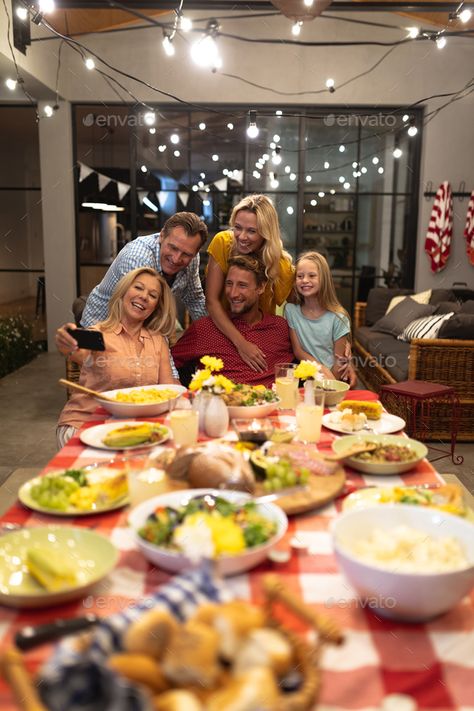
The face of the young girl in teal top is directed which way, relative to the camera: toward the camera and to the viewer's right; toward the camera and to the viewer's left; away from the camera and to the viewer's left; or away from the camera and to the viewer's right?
toward the camera and to the viewer's left

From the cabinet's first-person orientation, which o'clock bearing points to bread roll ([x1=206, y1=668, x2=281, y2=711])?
The bread roll is roughly at 12 o'clock from the cabinet.

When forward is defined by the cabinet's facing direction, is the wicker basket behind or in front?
in front

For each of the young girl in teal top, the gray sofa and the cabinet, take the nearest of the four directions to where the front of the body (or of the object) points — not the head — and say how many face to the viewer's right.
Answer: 0

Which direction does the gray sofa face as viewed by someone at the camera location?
facing the viewer and to the left of the viewer

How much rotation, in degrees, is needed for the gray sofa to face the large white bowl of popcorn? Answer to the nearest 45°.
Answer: approximately 45° to its left

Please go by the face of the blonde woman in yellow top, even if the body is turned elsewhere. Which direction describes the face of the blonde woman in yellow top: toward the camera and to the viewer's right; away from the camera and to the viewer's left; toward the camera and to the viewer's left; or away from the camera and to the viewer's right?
toward the camera and to the viewer's left

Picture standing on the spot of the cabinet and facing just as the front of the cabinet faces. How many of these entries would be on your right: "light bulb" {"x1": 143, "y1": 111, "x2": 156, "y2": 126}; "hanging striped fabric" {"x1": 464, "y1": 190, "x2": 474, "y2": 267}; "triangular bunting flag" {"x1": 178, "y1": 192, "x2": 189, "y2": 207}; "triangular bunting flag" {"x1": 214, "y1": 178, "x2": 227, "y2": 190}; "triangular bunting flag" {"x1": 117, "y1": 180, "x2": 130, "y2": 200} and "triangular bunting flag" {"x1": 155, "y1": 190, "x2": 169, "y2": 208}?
5

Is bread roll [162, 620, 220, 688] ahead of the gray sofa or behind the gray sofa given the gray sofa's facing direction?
ahead

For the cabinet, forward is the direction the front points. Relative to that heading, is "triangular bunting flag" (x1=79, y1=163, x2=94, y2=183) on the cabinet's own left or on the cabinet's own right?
on the cabinet's own right

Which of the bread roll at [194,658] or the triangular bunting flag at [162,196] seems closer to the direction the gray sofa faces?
the bread roll

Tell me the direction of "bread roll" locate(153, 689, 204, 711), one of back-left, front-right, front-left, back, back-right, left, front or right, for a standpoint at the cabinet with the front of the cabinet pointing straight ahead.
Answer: front

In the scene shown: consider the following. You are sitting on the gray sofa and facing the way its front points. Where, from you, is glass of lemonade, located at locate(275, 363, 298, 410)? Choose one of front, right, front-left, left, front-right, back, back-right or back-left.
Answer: front-left

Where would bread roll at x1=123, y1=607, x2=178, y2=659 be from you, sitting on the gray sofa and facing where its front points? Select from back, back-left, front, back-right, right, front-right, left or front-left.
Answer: front-left

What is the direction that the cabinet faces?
toward the camera

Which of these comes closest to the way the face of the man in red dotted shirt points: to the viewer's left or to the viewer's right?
to the viewer's left

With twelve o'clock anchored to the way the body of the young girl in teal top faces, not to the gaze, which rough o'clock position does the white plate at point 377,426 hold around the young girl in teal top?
The white plate is roughly at 10 o'clock from the young girl in teal top.

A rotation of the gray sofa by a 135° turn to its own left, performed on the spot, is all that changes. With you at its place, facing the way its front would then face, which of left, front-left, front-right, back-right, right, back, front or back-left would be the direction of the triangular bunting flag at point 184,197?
back-left
